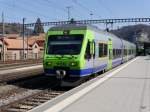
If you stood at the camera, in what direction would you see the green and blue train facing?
facing the viewer and to the left of the viewer
